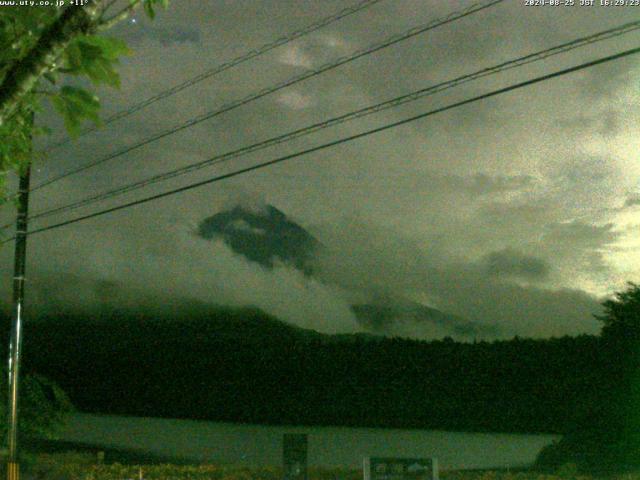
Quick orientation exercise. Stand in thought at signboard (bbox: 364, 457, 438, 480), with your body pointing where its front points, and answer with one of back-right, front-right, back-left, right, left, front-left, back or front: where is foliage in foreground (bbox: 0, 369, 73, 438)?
back-right

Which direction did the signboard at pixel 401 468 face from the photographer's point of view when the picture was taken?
facing the viewer

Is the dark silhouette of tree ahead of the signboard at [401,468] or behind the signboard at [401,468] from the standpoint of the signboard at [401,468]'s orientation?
behind

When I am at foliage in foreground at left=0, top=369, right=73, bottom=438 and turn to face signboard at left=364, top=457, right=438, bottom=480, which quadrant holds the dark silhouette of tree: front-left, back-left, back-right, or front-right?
front-left
